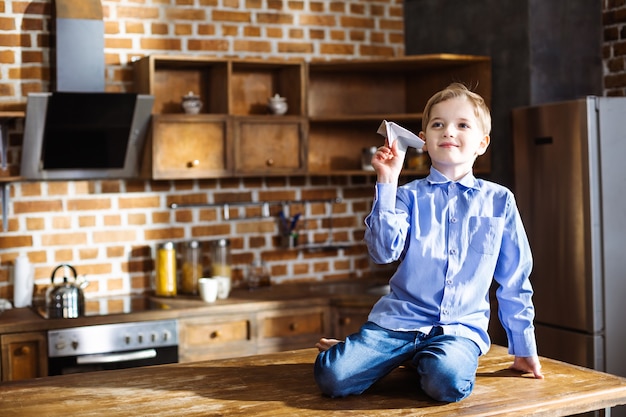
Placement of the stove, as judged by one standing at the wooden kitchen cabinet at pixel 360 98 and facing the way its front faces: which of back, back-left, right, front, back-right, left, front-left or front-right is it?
front-right

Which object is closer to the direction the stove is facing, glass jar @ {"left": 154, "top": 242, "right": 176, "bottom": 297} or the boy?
the boy

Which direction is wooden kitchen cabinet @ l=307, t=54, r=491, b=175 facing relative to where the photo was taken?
toward the camera

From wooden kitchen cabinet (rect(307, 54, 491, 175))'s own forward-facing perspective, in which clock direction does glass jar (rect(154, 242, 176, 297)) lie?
The glass jar is roughly at 2 o'clock from the wooden kitchen cabinet.

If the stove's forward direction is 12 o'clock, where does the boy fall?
The boy is roughly at 11 o'clock from the stove.

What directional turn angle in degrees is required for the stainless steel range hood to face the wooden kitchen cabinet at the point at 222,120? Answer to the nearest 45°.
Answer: approximately 90° to its left

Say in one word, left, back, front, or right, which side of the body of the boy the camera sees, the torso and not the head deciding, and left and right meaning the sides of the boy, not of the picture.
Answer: front

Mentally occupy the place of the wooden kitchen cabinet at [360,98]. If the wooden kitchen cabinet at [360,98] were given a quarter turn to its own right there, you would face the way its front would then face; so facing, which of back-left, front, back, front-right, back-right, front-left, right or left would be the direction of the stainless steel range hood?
front-left
